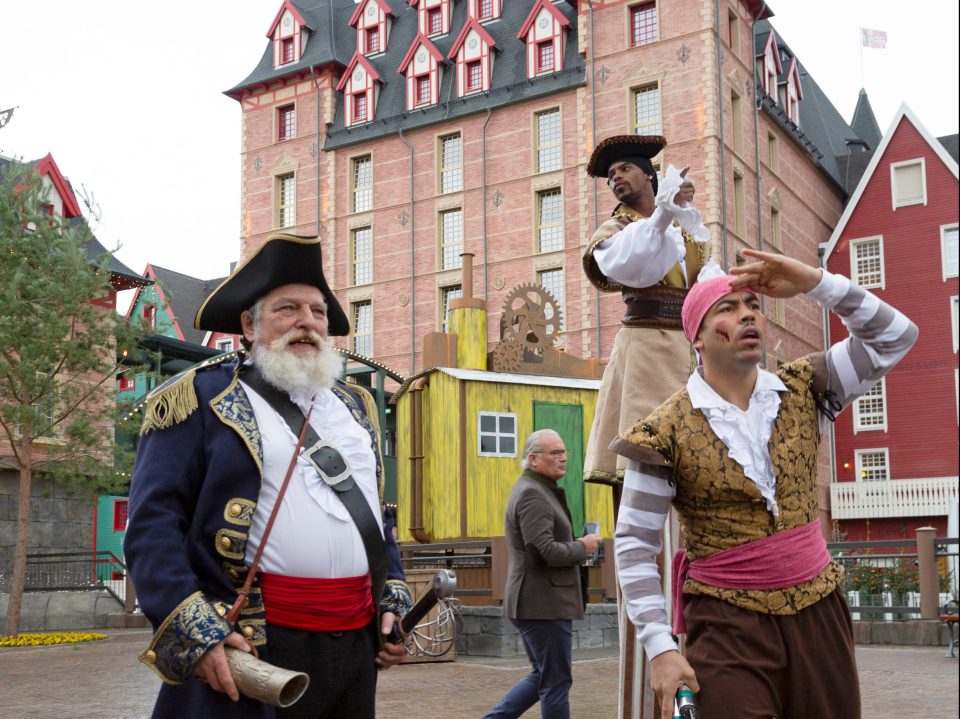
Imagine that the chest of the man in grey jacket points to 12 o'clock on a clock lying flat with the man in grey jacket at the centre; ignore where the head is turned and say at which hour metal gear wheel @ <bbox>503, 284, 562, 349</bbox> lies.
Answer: The metal gear wheel is roughly at 9 o'clock from the man in grey jacket.

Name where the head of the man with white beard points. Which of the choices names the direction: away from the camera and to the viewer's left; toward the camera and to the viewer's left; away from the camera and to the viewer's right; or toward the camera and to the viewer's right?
toward the camera and to the viewer's right

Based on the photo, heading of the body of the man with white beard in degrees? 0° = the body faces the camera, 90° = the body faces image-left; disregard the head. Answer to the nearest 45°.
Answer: approximately 315°

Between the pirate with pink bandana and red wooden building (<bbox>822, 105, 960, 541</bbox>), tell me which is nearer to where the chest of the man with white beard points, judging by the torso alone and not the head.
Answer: the pirate with pink bandana

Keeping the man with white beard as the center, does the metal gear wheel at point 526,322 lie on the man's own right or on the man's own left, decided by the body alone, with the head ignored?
on the man's own left

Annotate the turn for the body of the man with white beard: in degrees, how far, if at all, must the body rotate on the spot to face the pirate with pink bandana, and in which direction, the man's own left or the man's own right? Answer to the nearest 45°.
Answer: approximately 45° to the man's own left

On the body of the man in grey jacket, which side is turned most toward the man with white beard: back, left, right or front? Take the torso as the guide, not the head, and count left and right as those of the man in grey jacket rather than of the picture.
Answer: right

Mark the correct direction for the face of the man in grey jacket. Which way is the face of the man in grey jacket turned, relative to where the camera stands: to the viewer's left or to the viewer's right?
to the viewer's right

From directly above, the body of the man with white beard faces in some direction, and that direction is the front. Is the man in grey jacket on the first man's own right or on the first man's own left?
on the first man's own left

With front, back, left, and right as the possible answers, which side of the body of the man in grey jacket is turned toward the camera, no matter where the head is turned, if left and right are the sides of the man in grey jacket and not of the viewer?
right
